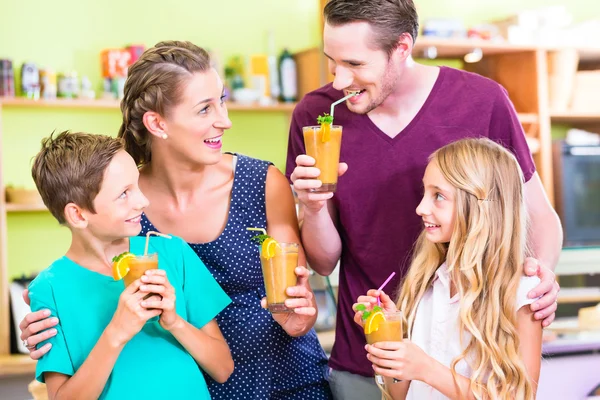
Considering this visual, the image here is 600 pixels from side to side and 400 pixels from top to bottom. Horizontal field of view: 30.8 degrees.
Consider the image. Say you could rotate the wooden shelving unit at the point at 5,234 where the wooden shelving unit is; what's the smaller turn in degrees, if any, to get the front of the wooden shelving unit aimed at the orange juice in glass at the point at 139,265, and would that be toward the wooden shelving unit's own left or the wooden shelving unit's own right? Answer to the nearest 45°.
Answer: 0° — it already faces it

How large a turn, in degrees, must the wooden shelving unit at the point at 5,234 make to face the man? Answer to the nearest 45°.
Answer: approximately 45° to its left

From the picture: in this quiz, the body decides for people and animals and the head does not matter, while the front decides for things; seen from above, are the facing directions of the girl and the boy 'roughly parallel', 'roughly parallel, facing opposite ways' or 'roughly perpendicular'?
roughly perpendicular

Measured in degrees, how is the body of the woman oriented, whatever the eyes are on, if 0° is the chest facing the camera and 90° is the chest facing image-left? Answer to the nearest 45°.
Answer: approximately 0°

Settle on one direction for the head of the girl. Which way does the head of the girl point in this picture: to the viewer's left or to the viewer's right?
to the viewer's left

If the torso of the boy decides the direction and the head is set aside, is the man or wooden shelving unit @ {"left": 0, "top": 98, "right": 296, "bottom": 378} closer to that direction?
the man

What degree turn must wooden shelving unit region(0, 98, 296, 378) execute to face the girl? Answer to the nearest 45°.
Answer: approximately 45° to its left

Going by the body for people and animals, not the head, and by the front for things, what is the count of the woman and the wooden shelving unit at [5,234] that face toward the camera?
2

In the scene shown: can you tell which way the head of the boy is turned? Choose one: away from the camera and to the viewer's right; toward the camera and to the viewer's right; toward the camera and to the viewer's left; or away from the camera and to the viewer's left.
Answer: toward the camera and to the viewer's right
